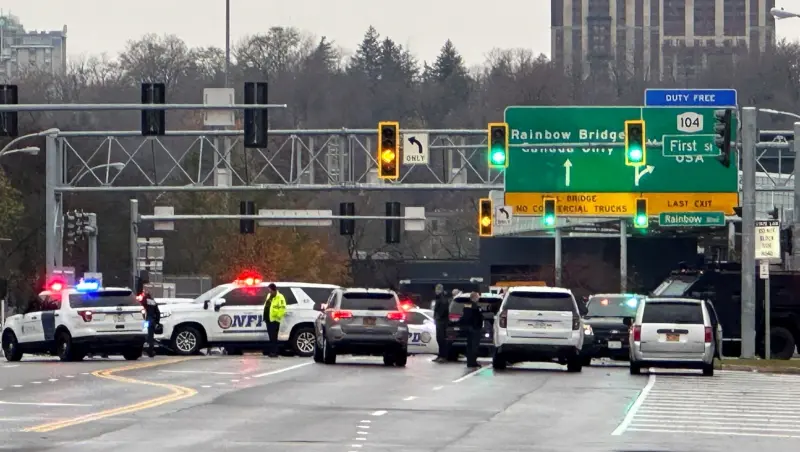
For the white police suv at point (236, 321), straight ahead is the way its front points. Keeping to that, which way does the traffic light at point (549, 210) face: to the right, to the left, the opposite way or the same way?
to the left

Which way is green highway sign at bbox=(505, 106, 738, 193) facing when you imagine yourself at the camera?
facing the viewer

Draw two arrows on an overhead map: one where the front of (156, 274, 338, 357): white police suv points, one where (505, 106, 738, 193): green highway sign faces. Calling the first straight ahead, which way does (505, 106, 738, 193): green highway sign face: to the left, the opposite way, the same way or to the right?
to the left

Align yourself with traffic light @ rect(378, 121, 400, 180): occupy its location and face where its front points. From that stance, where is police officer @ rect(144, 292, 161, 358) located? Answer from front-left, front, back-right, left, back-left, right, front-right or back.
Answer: right

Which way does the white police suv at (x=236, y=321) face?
to the viewer's left

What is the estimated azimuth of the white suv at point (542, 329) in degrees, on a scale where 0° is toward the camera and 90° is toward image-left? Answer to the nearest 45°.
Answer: approximately 180°

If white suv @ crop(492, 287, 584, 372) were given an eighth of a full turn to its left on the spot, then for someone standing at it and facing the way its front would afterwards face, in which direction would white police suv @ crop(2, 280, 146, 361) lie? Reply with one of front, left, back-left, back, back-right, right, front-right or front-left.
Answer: front-left

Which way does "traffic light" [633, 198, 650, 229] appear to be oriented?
toward the camera

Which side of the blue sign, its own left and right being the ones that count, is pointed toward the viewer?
front

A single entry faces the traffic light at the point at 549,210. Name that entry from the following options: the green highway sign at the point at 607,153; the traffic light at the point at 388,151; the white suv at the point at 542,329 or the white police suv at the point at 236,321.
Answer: the white suv

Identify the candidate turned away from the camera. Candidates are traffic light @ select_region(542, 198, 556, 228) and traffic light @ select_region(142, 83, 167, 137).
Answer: traffic light @ select_region(142, 83, 167, 137)
